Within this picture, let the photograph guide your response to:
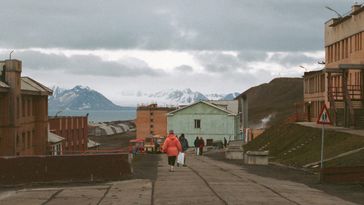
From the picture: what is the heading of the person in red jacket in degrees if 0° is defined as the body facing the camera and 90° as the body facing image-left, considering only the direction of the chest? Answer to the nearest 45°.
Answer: approximately 180°

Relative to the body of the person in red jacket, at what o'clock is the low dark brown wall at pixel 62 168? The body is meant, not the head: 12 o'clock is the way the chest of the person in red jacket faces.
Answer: The low dark brown wall is roughly at 8 o'clock from the person in red jacket.

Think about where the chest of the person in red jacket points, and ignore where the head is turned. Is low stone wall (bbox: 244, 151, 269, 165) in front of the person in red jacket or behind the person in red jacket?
in front

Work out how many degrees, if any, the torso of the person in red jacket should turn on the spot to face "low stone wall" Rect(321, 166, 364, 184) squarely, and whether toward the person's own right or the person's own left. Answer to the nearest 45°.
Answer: approximately 135° to the person's own right
